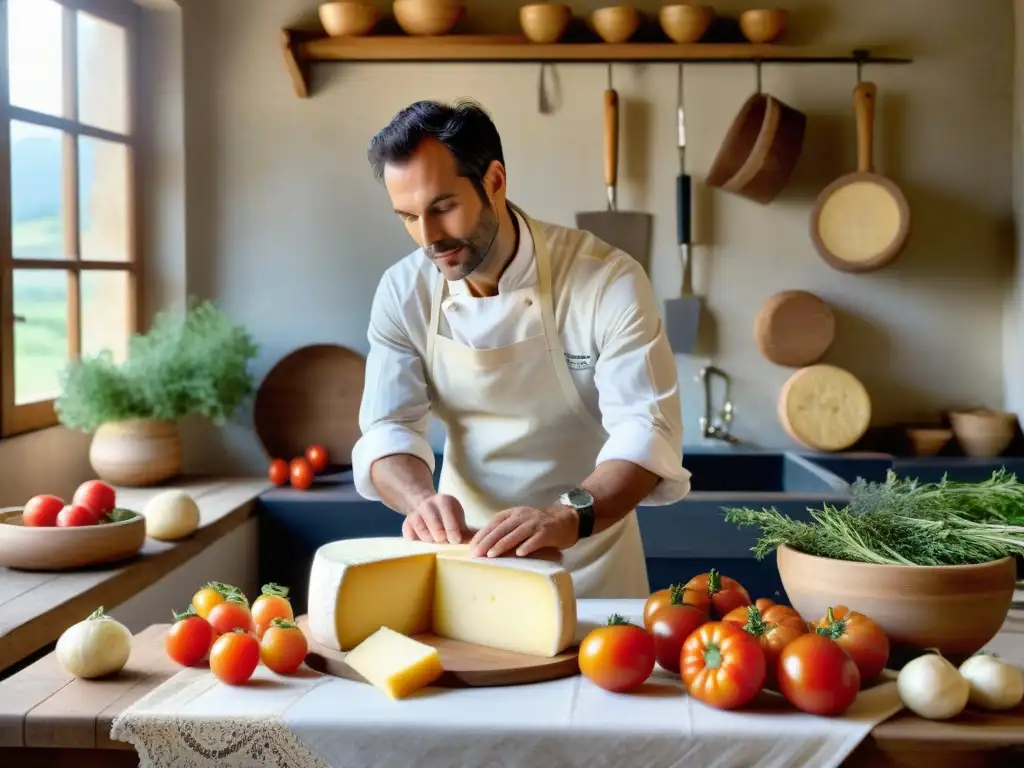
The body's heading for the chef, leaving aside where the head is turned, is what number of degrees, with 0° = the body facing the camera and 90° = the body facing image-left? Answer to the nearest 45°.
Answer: approximately 45°

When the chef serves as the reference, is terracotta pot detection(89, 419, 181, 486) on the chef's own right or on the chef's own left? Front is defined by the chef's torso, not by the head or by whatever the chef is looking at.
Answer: on the chef's own right

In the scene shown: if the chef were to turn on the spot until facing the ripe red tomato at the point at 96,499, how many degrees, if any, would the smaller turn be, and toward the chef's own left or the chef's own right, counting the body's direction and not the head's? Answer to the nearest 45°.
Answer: approximately 45° to the chef's own right

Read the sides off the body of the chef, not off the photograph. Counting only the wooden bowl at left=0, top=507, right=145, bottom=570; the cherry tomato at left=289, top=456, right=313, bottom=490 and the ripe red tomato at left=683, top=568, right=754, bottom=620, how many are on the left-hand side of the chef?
1

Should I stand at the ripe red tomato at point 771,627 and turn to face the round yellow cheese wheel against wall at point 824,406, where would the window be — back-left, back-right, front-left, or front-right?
front-left

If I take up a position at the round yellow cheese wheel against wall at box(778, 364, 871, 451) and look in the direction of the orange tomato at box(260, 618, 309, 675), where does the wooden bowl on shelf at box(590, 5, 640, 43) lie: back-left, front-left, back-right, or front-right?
front-right

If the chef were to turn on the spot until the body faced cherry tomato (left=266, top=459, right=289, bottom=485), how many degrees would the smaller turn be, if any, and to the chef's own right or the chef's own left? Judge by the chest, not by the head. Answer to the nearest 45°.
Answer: approximately 90° to the chef's own right

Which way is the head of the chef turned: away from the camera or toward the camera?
toward the camera

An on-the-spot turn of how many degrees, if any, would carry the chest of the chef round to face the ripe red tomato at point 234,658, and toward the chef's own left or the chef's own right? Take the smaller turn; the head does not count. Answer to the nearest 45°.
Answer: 0° — they already face it

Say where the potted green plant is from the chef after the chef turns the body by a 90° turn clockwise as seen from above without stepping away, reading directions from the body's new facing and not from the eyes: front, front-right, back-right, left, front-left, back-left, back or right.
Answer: front

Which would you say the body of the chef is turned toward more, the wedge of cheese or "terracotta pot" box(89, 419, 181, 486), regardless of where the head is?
the wedge of cheese

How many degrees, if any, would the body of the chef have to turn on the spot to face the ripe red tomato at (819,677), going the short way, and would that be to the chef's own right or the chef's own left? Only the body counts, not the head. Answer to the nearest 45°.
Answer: approximately 90° to the chef's own left

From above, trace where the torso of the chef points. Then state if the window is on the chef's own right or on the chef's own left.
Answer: on the chef's own right

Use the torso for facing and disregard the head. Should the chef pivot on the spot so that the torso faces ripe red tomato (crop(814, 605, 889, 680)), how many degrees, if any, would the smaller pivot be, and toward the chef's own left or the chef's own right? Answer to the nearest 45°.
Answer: approximately 90° to the chef's own left

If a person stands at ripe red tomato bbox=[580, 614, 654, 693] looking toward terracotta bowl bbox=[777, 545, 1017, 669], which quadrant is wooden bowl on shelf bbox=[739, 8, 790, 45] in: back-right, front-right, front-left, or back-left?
front-left

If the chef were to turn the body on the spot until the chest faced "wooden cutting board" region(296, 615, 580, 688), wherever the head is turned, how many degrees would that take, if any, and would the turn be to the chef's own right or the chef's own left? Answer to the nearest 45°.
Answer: approximately 45° to the chef's own left

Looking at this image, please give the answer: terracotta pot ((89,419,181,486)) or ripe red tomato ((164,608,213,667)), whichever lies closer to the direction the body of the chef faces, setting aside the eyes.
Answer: the ripe red tomato
